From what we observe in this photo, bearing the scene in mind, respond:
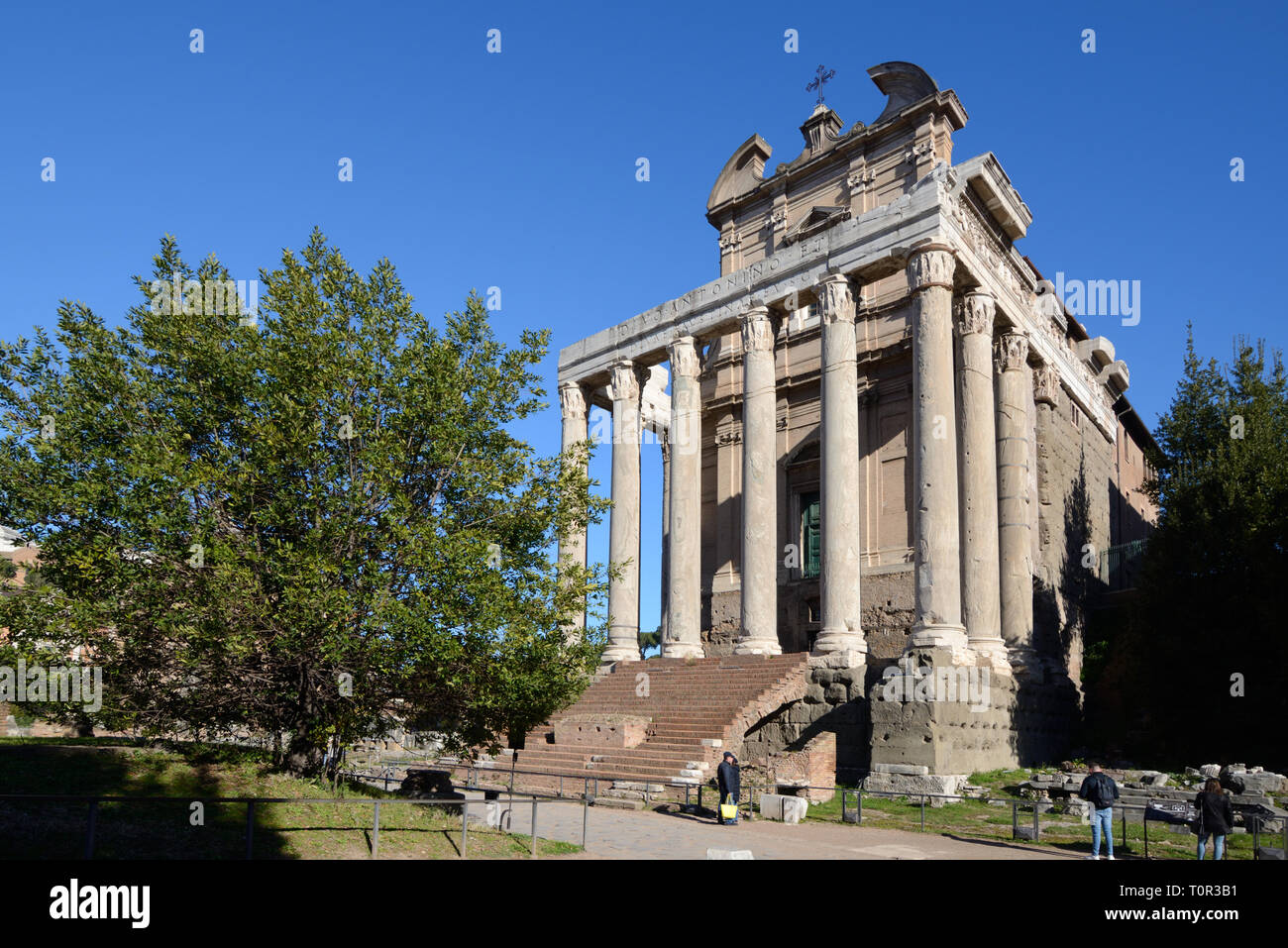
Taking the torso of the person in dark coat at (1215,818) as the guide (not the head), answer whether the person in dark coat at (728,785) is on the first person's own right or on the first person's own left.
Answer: on the first person's own left

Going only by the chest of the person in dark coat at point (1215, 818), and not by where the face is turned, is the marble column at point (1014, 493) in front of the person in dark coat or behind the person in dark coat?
in front

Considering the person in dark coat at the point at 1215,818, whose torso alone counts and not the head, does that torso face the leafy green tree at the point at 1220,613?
yes

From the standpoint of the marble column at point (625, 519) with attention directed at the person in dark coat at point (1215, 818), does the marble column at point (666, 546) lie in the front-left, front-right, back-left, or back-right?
back-left

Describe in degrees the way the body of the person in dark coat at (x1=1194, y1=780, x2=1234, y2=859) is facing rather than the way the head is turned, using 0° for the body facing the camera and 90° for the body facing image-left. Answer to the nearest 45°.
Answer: approximately 180°

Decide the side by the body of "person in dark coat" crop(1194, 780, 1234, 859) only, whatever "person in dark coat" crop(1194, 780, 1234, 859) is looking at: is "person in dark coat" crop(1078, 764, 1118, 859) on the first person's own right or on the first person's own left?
on the first person's own left
